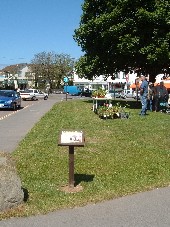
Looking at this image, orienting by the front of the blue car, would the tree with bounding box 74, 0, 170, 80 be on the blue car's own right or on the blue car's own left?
on the blue car's own left

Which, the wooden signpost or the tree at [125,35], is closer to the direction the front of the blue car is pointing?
the wooden signpost

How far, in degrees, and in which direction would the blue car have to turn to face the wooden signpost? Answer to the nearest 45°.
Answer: approximately 45° to its left

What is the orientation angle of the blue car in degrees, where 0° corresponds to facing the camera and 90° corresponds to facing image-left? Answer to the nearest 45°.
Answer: approximately 45°
